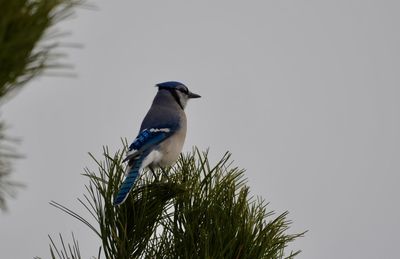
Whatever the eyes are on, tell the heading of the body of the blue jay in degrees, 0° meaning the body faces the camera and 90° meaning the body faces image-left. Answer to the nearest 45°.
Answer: approximately 270°
